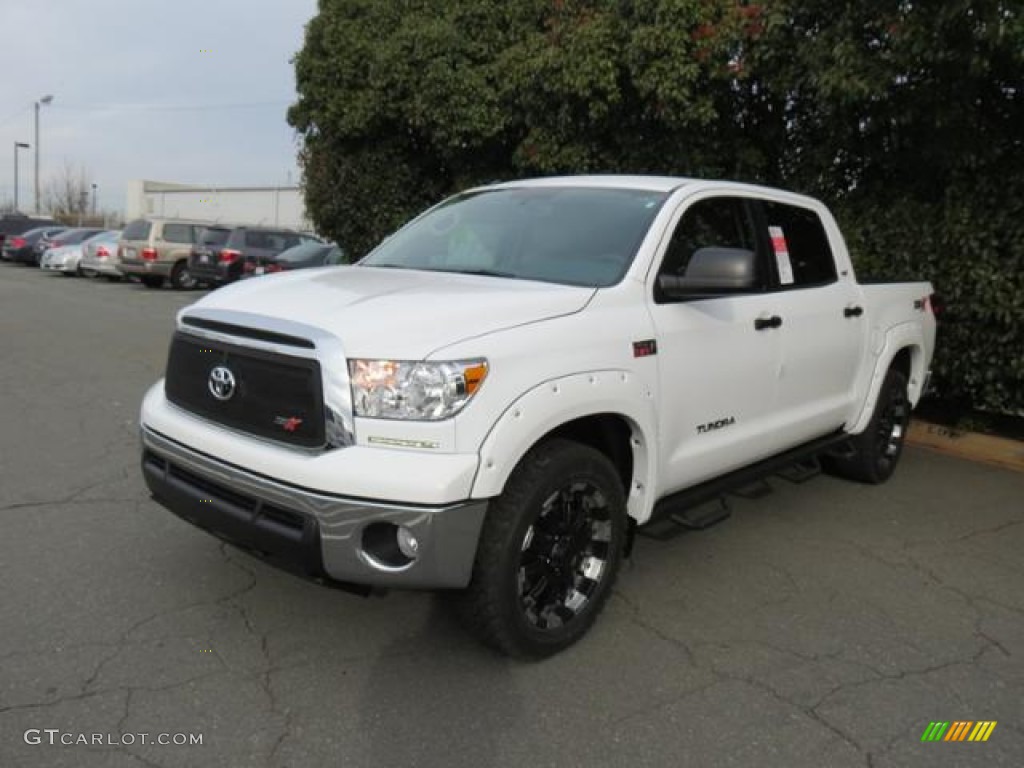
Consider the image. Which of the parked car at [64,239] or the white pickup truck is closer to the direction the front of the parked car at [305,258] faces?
the parked car

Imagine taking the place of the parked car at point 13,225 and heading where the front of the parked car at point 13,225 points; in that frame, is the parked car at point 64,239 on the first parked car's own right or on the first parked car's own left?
on the first parked car's own right

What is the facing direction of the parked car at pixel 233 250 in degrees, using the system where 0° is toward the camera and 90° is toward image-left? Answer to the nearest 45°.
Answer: approximately 225°

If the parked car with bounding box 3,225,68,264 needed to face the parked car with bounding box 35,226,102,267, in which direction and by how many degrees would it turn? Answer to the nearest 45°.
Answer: approximately 135° to its right

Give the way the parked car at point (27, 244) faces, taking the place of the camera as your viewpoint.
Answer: facing away from the viewer and to the right of the viewer

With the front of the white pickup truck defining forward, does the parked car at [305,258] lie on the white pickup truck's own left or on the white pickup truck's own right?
on the white pickup truck's own right

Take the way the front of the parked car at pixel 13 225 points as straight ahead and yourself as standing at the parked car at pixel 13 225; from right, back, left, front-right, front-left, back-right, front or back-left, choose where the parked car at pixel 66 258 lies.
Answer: back-right

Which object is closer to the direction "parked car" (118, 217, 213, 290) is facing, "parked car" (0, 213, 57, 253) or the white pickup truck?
the parked car

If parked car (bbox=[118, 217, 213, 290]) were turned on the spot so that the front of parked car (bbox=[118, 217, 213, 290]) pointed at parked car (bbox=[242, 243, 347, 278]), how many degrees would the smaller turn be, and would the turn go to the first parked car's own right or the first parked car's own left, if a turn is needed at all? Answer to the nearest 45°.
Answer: approximately 135° to the first parked car's own right

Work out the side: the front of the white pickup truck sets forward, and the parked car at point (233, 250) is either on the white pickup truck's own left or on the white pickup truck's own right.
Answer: on the white pickup truck's own right

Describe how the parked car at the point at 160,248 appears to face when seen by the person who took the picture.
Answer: facing away from the viewer and to the right of the viewer
